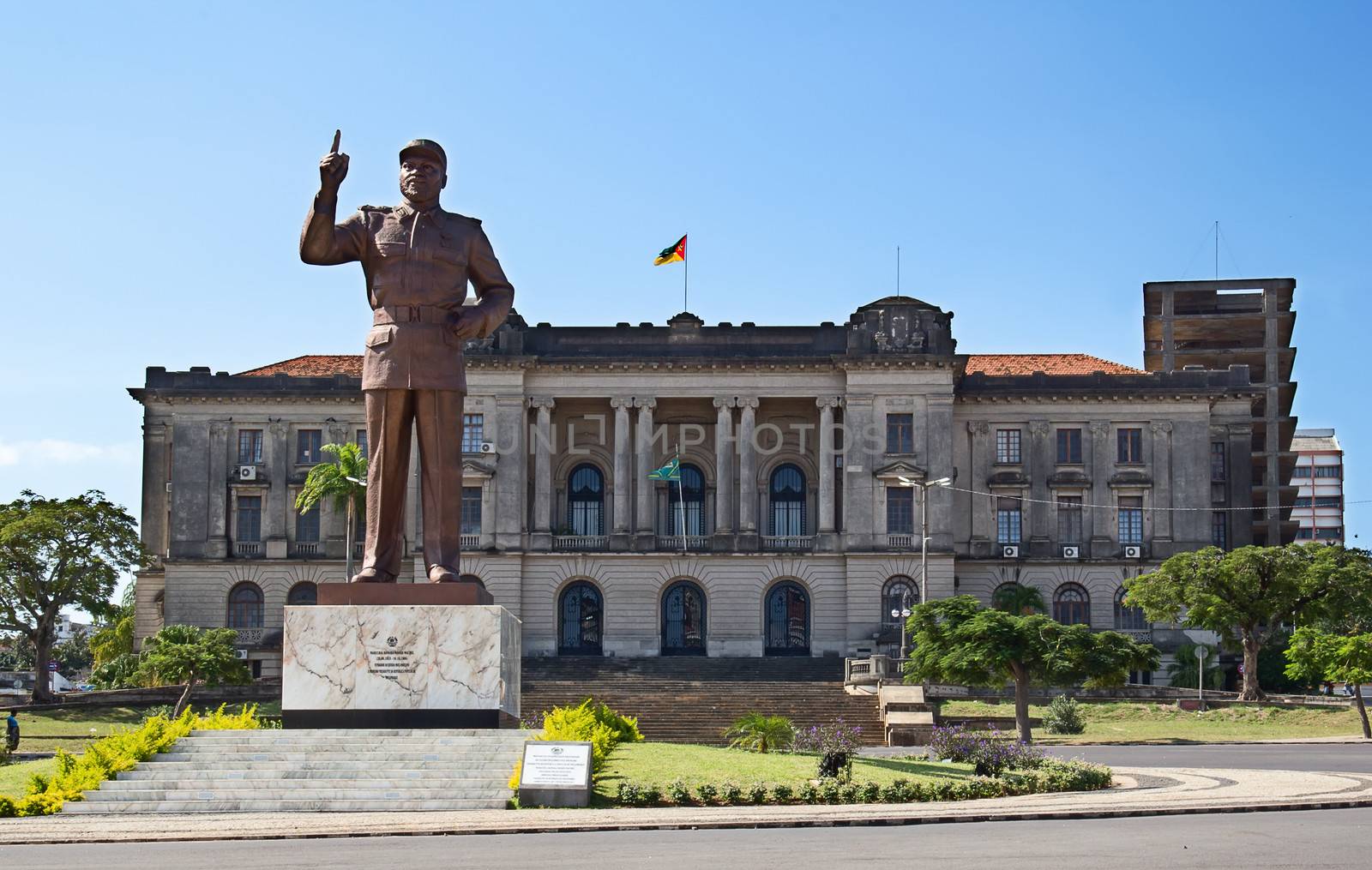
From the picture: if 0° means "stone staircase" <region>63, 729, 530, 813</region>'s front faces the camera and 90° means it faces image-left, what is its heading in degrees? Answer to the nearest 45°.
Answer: approximately 0°

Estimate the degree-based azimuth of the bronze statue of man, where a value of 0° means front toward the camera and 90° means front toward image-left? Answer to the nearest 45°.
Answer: approximately 0°

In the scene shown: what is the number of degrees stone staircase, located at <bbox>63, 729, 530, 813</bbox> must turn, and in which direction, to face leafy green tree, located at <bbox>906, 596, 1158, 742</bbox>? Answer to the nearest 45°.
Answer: approximately 135° to its left

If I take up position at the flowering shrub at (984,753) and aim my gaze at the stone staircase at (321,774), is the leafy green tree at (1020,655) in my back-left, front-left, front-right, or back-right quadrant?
back-right

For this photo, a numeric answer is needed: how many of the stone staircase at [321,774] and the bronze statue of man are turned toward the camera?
2
